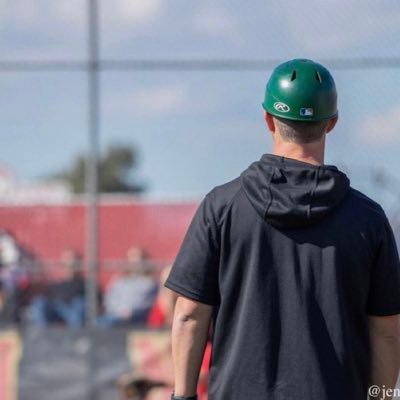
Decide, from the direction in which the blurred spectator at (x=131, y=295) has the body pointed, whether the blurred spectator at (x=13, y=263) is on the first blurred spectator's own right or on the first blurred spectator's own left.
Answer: on the first blurred spectator's own right

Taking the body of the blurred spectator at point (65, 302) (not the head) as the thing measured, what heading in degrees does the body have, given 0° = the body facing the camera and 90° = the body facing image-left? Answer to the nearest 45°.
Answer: approximately 45°

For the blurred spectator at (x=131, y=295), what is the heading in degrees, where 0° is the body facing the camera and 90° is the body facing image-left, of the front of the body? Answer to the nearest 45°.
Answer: approximately 45°

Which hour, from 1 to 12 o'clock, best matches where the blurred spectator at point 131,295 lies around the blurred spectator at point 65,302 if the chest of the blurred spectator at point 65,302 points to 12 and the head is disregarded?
the blurred spectator at point 131,295 is roughly at 8 o'clock from the blurred spectator at point 65,302.

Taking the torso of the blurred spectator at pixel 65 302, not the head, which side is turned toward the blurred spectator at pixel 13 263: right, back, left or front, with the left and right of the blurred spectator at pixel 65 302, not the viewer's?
right

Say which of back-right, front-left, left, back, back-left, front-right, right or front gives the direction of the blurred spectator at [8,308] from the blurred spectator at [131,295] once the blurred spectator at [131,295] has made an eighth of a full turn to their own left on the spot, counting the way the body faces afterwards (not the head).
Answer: right

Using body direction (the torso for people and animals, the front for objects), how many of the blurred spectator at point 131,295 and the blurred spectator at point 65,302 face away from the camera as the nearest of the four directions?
0

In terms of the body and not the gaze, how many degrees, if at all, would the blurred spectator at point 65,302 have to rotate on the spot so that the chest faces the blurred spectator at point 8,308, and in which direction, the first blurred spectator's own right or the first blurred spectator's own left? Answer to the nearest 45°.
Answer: approximately 45° to the first blurred spectator's own right

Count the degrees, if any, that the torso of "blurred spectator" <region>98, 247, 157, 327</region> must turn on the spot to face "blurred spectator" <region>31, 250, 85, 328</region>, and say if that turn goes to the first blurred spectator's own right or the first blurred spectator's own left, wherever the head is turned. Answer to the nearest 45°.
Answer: approximately 45° to the first blurred spectator's own right
